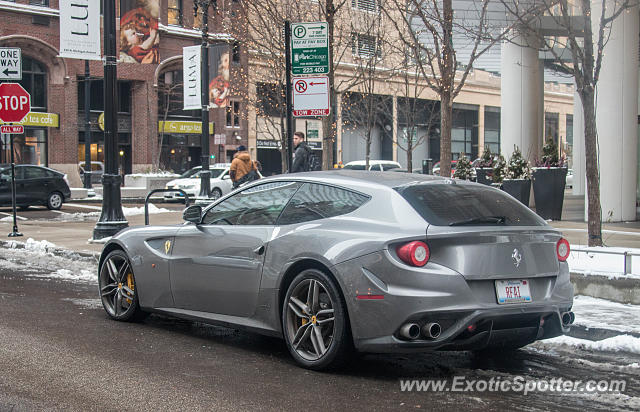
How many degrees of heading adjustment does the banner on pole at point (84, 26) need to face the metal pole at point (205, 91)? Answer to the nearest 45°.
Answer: approximately 135° to its left

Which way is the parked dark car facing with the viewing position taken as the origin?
facing to the left of the viewer

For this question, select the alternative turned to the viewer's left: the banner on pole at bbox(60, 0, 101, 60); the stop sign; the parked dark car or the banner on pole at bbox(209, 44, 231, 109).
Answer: the parked dark car

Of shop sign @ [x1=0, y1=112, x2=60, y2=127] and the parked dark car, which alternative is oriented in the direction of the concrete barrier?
the shop sign
